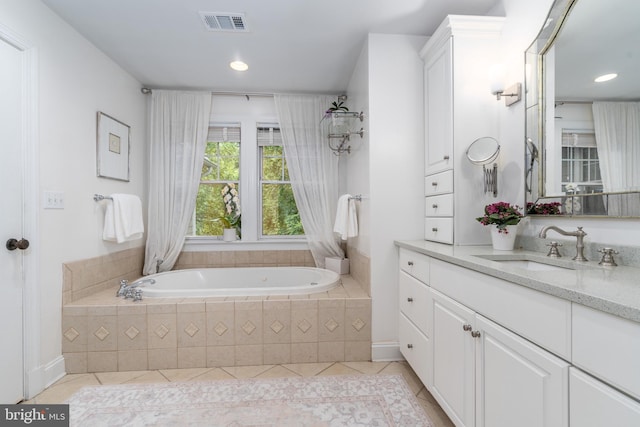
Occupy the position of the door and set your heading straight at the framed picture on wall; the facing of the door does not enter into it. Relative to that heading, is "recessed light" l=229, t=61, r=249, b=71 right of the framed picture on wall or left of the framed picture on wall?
right

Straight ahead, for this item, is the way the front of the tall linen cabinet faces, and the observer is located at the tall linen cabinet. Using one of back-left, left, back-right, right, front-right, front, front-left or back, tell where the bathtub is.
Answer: front-right

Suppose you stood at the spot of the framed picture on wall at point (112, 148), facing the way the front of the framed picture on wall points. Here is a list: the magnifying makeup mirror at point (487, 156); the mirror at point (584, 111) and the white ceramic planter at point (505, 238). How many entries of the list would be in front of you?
3

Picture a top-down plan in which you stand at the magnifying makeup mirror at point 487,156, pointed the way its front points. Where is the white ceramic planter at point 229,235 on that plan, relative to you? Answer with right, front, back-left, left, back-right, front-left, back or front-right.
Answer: right

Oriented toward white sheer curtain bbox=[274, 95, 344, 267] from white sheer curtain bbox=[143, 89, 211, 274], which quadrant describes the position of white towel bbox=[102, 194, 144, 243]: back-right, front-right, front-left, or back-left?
back-right

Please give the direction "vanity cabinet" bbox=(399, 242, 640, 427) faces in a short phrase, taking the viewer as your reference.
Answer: facing the viewer and to the left of the viewer

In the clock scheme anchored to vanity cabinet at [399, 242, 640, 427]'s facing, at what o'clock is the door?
The door is roughly at 1 o'clock from the vanity cabinet.

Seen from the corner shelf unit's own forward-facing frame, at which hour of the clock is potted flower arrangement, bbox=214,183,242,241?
The potted flower arrangement is roughly at 2 o'clock from the corner shelf unit.

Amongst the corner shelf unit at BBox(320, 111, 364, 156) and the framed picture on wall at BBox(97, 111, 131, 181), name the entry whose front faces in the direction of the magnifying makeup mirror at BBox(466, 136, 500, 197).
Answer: the framed picture on wall
